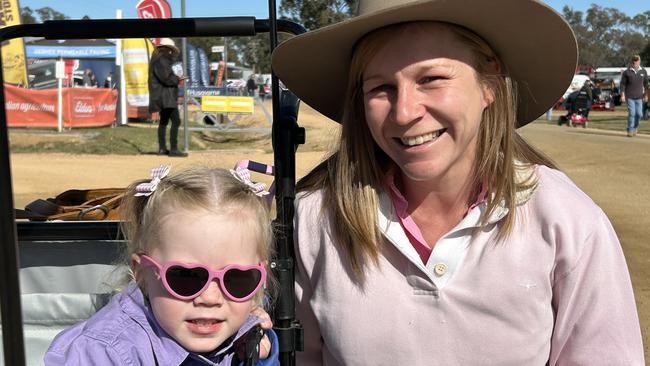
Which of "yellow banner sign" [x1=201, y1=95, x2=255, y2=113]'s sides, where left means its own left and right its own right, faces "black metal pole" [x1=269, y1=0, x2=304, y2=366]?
front

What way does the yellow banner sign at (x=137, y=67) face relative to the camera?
toward the camera

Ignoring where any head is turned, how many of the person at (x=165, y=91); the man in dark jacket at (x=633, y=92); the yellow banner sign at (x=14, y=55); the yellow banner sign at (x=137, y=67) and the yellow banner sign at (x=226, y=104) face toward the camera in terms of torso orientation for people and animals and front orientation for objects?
4

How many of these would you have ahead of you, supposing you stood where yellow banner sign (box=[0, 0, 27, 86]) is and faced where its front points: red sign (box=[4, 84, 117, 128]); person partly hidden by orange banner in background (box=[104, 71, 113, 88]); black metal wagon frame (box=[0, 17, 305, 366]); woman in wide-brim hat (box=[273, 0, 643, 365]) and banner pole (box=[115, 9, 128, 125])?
2

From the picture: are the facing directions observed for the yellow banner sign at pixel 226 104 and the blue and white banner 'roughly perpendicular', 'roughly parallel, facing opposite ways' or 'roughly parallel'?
roughly parallel

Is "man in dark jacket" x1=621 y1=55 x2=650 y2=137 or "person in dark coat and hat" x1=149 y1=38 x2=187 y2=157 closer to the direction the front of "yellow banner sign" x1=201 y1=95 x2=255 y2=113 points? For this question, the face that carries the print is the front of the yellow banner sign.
the person in dark coat and hat

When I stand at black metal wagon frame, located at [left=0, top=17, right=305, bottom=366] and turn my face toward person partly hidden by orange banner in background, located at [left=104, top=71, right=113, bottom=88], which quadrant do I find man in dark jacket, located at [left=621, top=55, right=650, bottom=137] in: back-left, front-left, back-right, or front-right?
front-right

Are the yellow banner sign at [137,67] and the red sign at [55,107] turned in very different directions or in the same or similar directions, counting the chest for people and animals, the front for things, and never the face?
same or similar directions

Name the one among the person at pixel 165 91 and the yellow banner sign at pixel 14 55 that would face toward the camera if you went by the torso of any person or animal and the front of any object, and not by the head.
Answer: the yellow banner sign

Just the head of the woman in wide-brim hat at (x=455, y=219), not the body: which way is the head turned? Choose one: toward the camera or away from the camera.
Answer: toward the camera

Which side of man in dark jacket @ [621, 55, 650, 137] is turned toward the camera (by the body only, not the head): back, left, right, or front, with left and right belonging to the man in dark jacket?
front

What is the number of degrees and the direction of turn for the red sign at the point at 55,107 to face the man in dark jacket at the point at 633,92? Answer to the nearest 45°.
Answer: approximately 45° to its left

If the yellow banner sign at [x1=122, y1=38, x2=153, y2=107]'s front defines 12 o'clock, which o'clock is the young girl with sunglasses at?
The young girl with sunglasses is roughly at 12 o'clock from the yellow banner sign.

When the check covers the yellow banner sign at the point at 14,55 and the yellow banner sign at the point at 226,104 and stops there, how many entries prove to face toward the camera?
2

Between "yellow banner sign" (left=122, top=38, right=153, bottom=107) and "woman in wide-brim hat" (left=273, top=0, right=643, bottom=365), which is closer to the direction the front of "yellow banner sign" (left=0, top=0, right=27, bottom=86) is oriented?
the woman in wide-brim hat

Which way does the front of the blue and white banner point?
toward the camera

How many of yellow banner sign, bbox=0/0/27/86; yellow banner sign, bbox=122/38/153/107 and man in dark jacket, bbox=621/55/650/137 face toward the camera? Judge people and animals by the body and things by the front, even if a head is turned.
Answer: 3

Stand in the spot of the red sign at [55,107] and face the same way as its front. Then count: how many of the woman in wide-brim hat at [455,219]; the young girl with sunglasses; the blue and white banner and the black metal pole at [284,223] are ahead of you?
3
